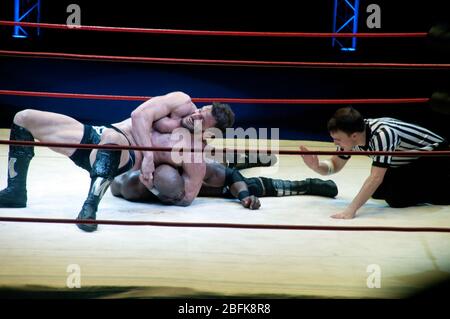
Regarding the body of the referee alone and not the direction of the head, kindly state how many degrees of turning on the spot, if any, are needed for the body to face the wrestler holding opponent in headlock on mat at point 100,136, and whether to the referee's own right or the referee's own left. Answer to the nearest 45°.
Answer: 0° — they already face them

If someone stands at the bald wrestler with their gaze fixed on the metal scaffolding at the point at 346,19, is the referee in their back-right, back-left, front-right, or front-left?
front-right

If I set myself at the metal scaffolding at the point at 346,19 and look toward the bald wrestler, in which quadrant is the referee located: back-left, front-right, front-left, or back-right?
front-left

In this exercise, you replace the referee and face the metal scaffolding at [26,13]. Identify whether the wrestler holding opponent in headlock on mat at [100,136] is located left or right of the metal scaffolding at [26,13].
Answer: left

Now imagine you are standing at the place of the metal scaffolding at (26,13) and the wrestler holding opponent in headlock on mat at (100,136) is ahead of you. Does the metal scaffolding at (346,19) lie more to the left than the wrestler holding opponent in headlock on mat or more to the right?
left

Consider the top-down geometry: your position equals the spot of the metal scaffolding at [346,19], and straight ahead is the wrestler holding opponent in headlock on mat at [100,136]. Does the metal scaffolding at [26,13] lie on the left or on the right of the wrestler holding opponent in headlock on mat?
right

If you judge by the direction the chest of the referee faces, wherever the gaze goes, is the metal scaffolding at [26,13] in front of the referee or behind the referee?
in front

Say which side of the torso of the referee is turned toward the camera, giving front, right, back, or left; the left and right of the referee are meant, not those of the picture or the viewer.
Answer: left

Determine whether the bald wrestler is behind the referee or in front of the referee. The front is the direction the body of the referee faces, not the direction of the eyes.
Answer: in front
